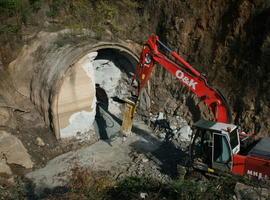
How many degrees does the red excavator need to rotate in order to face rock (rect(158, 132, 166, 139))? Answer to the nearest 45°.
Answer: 0° — it already faces it

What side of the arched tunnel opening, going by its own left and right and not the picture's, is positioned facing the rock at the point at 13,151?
right

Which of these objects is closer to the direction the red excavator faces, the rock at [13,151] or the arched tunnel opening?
the arched tunnel opening

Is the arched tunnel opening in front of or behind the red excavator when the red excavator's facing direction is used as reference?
in front

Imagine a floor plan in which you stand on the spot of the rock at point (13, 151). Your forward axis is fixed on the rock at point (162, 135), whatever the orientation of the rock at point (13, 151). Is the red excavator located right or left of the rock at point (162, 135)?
right

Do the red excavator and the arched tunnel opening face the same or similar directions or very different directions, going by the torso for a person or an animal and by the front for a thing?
very different directions

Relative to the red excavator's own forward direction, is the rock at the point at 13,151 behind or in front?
in front

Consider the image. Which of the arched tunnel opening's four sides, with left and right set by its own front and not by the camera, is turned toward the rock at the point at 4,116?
right

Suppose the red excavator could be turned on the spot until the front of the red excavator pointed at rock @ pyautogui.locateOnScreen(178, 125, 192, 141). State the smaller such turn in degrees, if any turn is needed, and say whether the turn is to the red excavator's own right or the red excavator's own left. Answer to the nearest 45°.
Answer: approximately 45° to the red excavator's own right

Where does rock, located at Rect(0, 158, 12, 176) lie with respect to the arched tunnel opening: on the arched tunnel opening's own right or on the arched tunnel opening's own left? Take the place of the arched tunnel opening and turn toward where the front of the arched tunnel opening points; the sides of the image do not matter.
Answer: on the arched tunnel opening's own right

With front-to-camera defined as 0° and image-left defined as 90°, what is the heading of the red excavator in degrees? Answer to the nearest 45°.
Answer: approximately 135°

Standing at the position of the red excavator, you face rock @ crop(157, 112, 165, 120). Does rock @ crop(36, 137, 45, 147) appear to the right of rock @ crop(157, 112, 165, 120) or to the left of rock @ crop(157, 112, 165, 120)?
left
